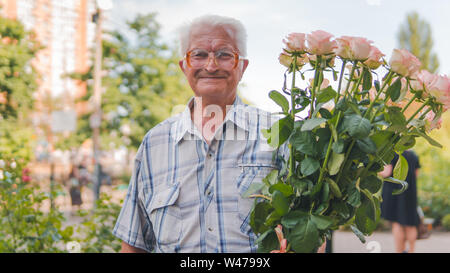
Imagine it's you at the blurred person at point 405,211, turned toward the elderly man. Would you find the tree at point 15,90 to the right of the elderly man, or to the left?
right

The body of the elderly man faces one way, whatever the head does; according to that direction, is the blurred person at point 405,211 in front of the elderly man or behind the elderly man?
behind

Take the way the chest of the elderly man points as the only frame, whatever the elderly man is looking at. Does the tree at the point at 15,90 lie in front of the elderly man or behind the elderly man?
behind

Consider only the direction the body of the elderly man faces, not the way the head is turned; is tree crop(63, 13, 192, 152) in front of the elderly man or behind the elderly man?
behind

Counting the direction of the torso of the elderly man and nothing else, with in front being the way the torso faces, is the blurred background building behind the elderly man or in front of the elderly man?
behind

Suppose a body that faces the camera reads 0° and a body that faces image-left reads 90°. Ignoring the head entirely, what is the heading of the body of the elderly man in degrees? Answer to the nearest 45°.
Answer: approximately 0°
